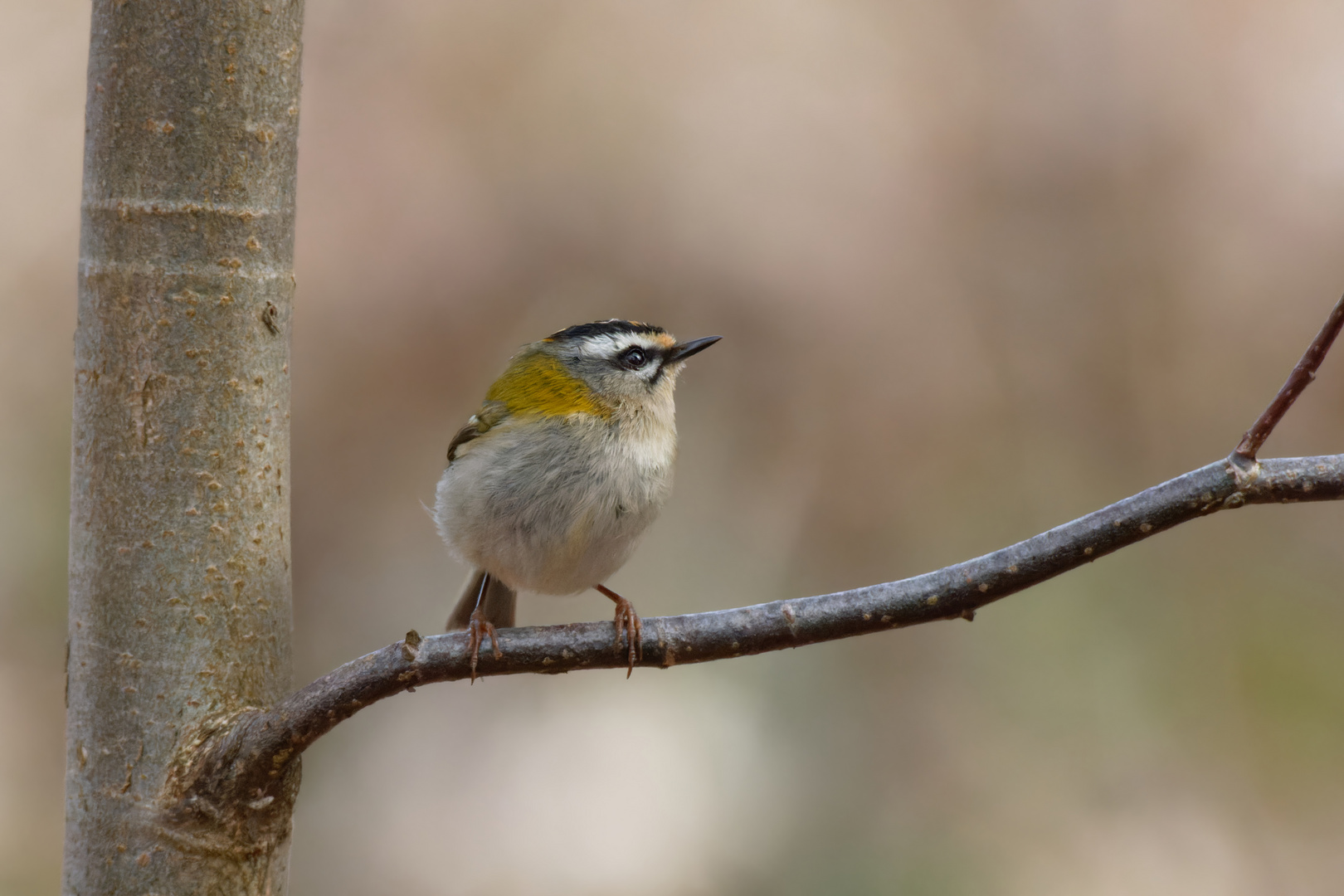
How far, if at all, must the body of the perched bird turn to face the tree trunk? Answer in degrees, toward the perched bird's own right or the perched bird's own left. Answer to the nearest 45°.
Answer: approximately 90° to the perched bird's own right

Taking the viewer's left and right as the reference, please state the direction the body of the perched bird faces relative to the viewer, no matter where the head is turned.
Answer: facing the viewer and to the right of the viewer
